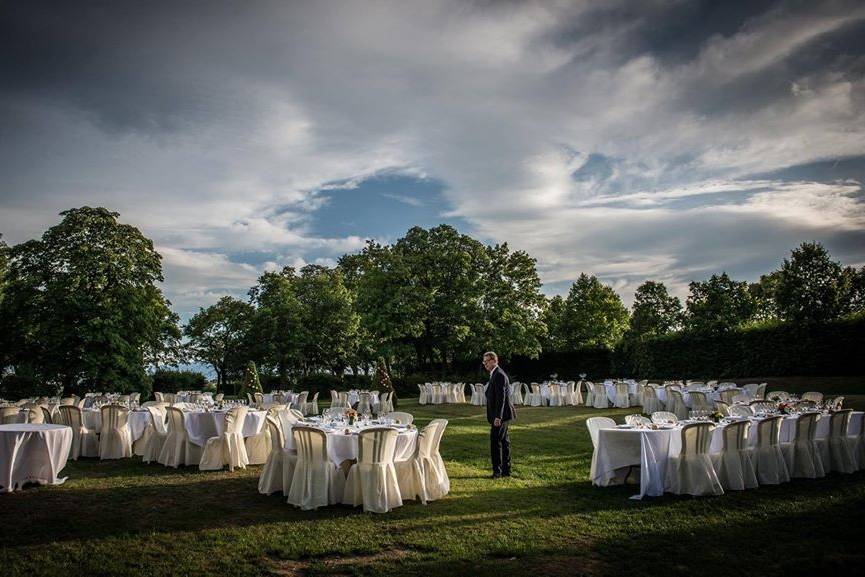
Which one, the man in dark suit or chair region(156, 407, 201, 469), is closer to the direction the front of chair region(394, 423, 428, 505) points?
the chair

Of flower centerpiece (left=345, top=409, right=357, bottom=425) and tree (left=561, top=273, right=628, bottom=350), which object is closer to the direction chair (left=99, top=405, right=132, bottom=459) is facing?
the tree

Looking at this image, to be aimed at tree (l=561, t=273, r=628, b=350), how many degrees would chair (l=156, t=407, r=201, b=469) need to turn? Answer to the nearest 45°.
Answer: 0° — it already faces it

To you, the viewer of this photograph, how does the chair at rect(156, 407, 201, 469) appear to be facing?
facing away from the viewer and to the right of the viewer

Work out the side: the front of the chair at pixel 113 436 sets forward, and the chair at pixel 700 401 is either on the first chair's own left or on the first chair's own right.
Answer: on the first chair's own right

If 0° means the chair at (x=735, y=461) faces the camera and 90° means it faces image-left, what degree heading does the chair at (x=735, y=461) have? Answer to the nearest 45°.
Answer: approximately 135°

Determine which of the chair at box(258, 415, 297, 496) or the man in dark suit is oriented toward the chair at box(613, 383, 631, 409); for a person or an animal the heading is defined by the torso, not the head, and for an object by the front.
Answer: the chair at box(258, 415, 297, 496)

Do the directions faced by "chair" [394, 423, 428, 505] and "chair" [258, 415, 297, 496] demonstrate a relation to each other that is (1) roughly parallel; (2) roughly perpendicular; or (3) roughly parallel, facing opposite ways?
roughly perpendicular

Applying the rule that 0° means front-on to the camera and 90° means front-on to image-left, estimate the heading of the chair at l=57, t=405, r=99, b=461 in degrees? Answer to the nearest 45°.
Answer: approximately 225°

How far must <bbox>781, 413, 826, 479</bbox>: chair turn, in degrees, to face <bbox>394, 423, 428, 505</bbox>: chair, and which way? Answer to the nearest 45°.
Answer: approximately 90° to its left

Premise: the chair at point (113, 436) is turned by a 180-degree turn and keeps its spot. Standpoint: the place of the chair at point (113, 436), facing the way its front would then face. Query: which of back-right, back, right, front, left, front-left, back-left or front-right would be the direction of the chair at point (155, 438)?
front-left

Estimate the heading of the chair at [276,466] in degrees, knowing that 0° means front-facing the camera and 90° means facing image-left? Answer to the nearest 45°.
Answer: approximately 225°

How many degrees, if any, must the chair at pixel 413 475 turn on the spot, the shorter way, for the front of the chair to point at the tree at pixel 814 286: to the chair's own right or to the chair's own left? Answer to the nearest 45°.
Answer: approximately 90° to the chair's own right

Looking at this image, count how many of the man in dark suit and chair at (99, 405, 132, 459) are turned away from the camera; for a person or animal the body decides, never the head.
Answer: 1

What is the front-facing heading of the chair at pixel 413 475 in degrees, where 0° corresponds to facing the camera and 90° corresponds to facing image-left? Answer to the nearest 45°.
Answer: approximately 135°
